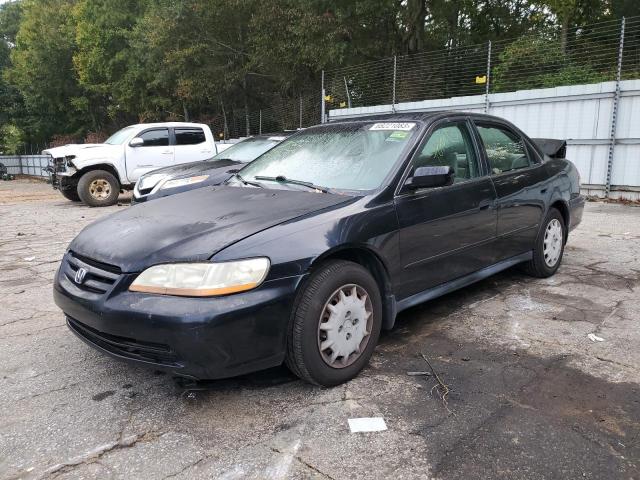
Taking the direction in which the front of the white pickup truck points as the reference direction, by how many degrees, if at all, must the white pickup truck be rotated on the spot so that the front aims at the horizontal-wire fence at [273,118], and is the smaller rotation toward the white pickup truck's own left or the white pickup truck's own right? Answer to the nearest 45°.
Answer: approximately 180°

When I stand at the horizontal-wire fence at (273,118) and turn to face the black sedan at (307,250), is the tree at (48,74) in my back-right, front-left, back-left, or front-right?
back-right

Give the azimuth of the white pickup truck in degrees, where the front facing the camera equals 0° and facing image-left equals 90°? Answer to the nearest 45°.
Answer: approximately 45°

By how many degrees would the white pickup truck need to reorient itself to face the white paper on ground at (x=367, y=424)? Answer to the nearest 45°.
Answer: approximately 45° to its left

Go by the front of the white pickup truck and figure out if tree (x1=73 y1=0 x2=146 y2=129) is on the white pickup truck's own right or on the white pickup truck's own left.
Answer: on the white pickup truck's own right

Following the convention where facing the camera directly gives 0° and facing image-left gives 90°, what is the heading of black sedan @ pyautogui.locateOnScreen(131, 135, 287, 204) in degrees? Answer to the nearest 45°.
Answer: approximately 45°

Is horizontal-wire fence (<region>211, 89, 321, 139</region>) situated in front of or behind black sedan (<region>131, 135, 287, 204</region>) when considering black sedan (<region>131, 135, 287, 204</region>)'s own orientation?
behind

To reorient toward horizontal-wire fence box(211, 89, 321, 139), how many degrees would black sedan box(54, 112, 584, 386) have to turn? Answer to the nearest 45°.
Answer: approximately 135° to its right

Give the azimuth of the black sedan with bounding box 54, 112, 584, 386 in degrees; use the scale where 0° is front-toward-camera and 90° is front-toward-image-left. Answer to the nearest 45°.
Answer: approximately 45°
